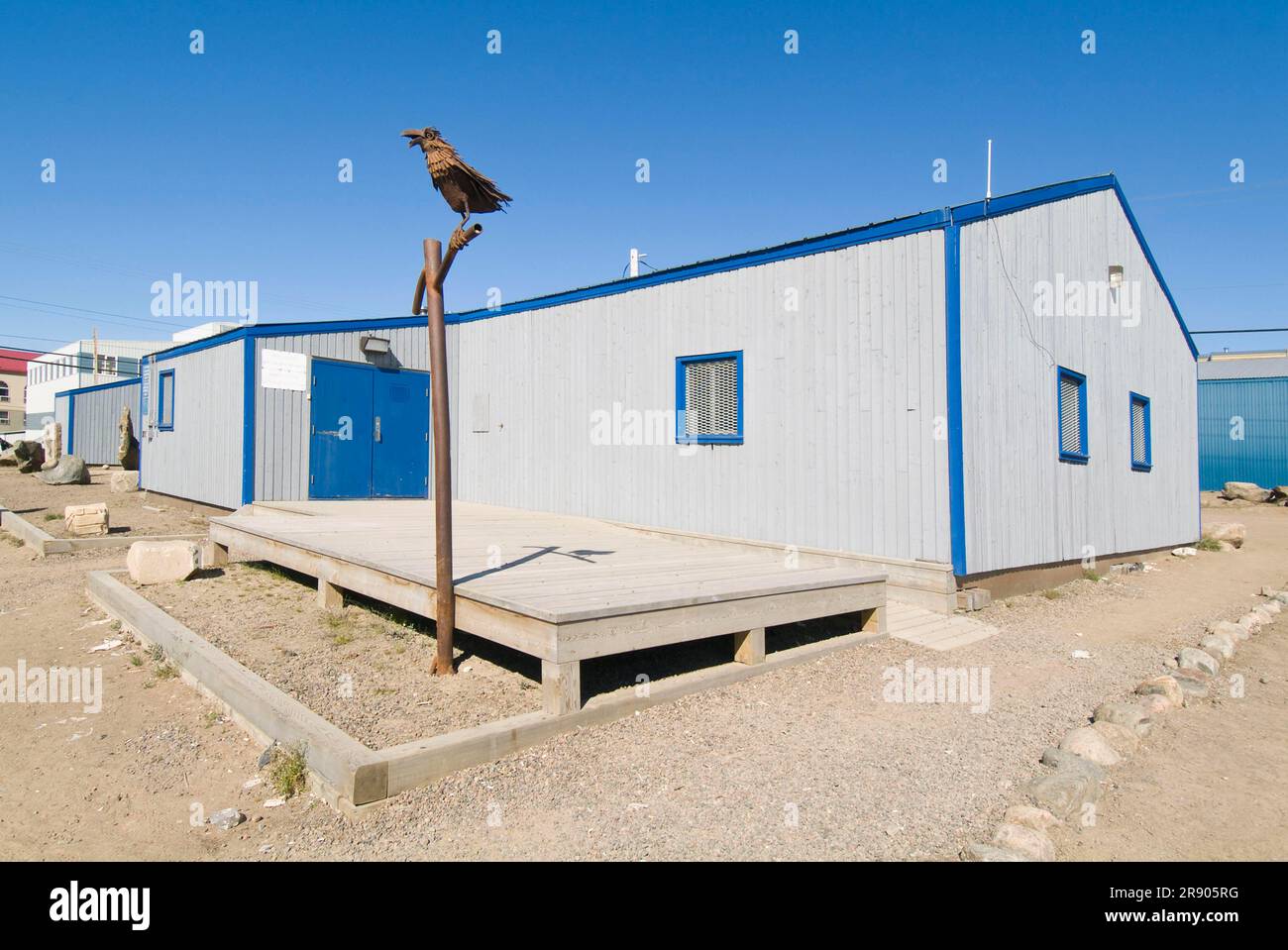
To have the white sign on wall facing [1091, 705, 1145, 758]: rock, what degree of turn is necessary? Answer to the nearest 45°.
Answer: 0° — it already faces it

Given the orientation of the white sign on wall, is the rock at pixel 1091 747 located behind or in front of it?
in front

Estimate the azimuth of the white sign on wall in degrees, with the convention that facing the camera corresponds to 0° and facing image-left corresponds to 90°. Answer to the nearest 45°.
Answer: approximately 0°

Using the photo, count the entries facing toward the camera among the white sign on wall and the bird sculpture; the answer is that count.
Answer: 1

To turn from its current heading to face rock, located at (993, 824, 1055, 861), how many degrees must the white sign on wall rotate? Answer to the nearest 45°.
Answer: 0° — it already faces it

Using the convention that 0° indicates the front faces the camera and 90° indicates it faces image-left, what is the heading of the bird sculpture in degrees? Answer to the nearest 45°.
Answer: approximately 90°
